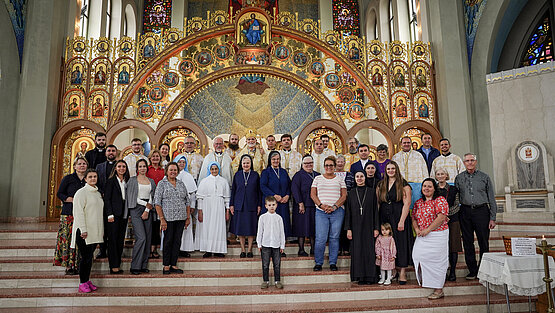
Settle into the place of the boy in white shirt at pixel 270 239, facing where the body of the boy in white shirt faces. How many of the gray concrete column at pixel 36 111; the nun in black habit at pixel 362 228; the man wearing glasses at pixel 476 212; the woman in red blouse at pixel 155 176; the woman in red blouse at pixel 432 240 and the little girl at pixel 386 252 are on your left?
4

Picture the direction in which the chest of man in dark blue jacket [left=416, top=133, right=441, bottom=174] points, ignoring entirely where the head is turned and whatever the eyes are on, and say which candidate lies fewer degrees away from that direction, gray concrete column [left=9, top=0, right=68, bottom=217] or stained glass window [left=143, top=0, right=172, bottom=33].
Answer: the gray concrete column

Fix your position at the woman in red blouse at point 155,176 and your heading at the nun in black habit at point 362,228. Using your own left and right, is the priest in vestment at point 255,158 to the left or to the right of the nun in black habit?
left

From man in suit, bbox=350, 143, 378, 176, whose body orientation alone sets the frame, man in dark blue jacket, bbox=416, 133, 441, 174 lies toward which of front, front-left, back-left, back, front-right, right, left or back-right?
back-left

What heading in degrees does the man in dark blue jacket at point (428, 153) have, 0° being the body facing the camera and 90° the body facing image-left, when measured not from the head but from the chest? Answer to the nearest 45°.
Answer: approximately 0°

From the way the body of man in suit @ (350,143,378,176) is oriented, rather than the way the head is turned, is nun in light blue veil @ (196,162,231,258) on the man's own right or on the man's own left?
on the man's own right
